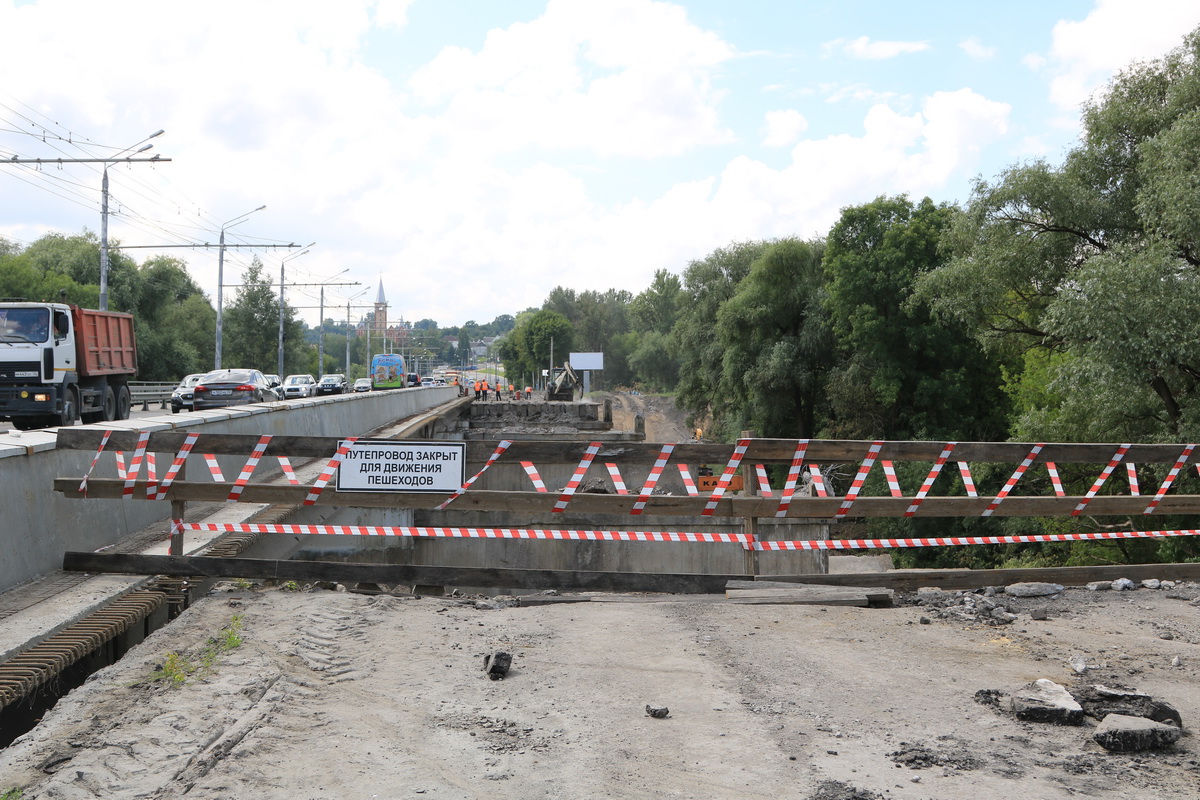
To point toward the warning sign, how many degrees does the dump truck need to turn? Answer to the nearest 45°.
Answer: approximately 45° to its left

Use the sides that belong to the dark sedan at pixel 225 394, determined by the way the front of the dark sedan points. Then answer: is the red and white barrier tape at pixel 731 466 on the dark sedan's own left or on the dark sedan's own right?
on the dark sedan's own right

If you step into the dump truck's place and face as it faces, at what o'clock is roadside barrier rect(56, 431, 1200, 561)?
The roadside barrier is roughly at 10 o'clock from the dump truck.

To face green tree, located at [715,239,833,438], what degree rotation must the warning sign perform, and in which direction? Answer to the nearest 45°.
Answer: approximately 135° to its left

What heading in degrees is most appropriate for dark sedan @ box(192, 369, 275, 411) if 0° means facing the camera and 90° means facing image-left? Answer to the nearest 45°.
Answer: approximately 225°

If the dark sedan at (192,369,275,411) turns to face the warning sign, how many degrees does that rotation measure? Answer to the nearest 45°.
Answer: approximately 135° to its right

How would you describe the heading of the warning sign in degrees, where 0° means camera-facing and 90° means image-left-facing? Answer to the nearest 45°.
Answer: approximately 0°

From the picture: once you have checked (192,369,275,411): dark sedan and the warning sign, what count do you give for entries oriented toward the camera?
1

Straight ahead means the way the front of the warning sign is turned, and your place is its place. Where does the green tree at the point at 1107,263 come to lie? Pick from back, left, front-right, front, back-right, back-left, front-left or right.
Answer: back-left

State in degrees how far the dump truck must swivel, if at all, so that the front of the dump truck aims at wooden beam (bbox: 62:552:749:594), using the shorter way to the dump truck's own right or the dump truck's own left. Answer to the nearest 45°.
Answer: approximately 45° to the dump truck's own left

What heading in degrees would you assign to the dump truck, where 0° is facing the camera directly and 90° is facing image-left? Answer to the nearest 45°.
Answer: approximately 45°
